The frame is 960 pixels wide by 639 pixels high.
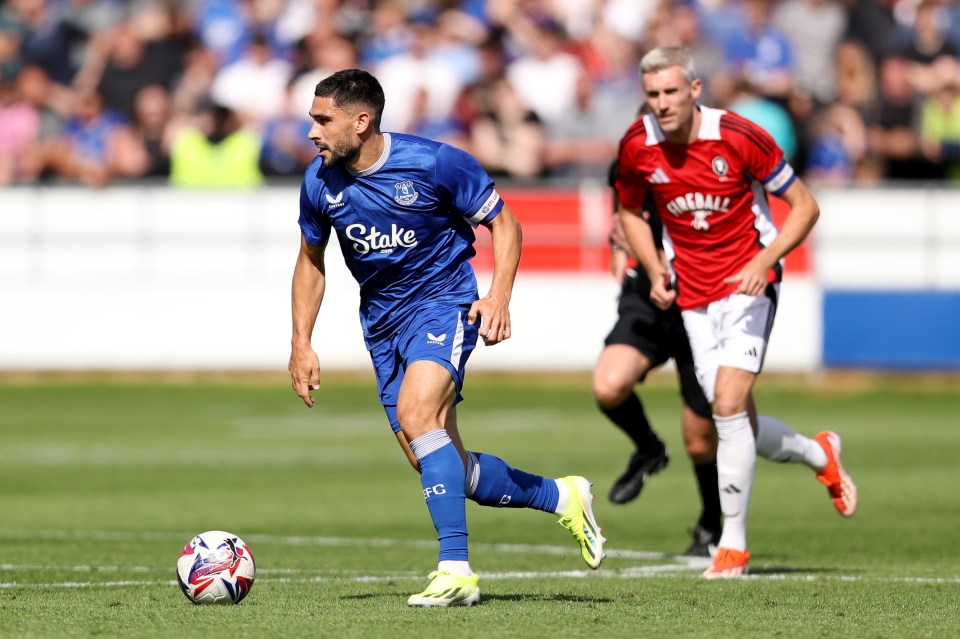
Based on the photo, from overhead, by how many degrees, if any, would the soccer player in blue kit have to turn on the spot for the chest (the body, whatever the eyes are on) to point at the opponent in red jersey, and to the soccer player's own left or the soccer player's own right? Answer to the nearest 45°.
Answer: approximately 180°

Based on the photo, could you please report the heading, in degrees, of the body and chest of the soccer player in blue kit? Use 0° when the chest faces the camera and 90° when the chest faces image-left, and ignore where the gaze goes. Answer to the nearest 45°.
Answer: approximately 45°

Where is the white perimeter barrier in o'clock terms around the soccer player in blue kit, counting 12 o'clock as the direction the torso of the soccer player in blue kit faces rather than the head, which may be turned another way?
The white perimeter barrier is roughly at 4 o'clock from the soccer player in blue kit.
